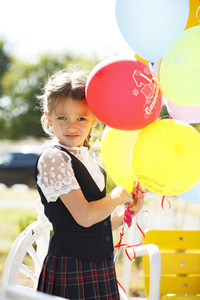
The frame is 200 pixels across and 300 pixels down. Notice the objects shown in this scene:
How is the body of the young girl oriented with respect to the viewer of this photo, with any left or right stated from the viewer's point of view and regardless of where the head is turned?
facing the viewer and to the right of the viewer

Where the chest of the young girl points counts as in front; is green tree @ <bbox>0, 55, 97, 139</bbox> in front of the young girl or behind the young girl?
behind

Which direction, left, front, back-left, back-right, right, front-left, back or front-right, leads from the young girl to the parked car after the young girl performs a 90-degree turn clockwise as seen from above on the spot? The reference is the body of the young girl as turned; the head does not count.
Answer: back-right
